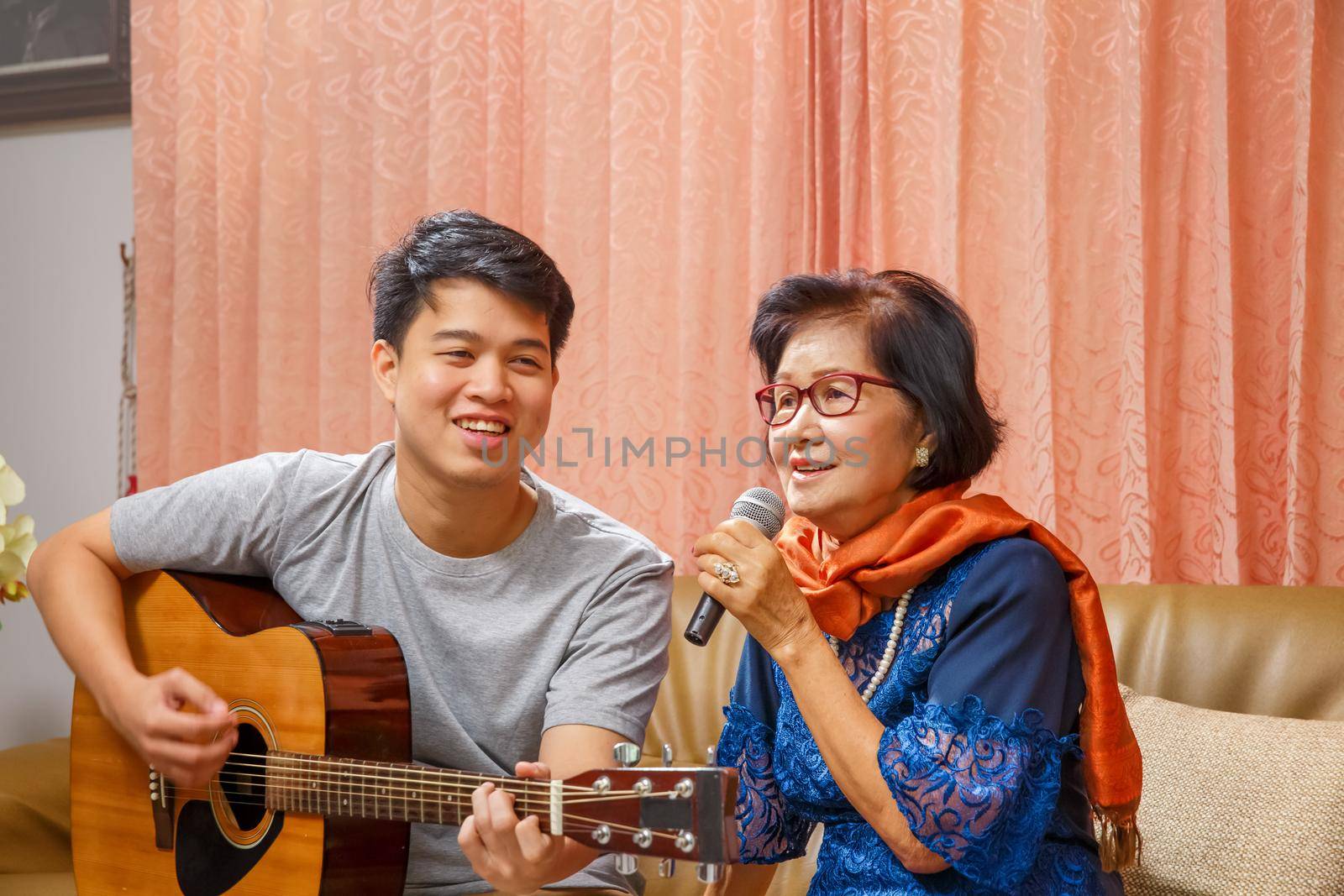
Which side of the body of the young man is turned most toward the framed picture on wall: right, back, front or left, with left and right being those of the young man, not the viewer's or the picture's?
back

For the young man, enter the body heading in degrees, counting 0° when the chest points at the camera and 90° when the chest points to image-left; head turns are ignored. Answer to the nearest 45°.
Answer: approximately 0°

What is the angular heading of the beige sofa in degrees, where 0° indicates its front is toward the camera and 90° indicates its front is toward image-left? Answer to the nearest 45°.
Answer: approximately 0°

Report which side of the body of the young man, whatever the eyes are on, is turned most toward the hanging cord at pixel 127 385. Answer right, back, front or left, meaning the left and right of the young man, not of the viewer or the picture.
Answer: back

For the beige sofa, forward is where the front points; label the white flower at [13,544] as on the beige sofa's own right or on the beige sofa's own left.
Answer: on the beige sofa's own right

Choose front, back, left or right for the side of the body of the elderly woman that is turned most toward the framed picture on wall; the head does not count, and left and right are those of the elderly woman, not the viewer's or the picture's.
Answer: right

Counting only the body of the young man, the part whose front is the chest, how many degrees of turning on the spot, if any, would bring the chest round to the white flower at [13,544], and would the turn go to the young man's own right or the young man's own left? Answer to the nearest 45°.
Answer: approximately 135° to the young man's own right
